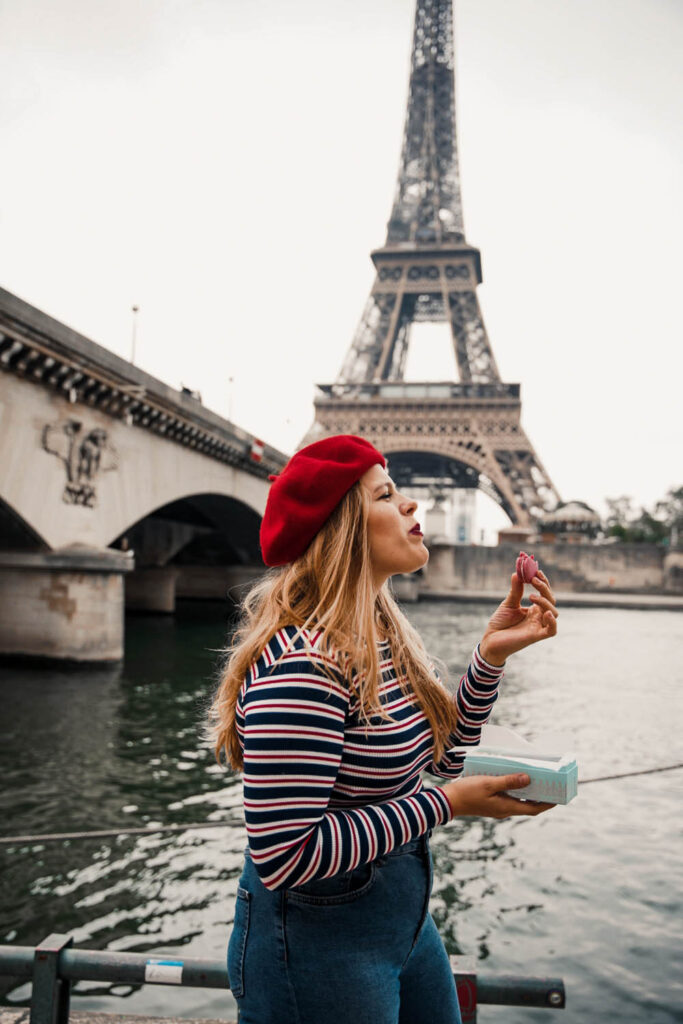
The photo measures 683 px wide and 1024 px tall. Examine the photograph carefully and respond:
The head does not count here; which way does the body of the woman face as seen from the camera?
to the viewer's right

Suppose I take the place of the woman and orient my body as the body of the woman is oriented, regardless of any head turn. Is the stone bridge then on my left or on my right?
on my left

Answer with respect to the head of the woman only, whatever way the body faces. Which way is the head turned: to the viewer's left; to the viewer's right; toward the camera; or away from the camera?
to the viewer's right
